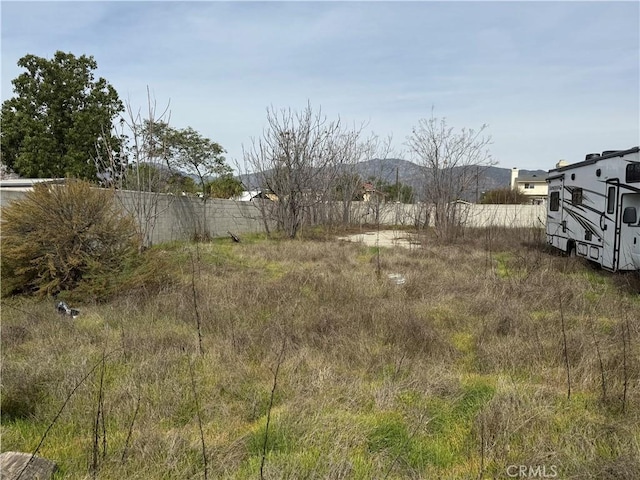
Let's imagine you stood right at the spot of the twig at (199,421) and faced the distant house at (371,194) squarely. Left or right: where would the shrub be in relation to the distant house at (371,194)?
left

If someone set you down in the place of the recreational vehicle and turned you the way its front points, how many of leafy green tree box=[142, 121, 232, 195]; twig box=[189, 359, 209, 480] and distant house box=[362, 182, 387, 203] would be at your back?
2

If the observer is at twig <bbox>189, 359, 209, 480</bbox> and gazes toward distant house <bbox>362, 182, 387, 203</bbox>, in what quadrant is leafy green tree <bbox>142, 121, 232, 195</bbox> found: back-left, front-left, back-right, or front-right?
front-left

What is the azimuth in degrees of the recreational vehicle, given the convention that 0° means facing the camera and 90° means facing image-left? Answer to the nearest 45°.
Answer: approximately 315°

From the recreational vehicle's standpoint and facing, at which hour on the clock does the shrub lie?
The shrub is roughly at 3 o'clock from the recreational vehicle.

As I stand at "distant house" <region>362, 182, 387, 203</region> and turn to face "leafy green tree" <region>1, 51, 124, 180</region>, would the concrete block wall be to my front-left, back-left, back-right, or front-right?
front-left

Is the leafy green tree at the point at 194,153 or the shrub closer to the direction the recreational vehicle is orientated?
the shrub

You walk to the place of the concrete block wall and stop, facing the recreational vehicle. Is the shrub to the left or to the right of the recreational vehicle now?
right

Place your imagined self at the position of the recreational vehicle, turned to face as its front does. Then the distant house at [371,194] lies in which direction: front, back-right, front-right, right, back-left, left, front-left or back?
back

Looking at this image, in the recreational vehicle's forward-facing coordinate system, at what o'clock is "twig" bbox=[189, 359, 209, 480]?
The twig is roughly at 2 o'clock from the recreational vehicle.
